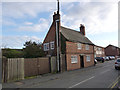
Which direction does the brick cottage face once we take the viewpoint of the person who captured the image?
facing the viewer and to the right of the viewer

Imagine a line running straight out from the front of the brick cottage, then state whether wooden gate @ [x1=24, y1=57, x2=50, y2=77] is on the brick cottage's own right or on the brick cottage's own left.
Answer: on the brick cottage's own right

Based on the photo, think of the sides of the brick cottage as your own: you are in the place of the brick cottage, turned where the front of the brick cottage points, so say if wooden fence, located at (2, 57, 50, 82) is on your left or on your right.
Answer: on your right
